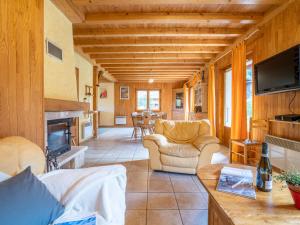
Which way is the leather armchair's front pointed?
toward the camera

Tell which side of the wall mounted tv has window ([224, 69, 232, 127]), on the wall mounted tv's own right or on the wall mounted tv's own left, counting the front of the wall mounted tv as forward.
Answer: on the wall mounted tv's own right

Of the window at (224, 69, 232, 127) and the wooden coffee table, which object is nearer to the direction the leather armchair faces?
the wooden coffee table

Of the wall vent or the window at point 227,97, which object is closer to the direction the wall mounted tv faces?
the wall vent

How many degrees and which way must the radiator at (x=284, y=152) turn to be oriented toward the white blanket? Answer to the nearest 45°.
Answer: approximately 45° to its left

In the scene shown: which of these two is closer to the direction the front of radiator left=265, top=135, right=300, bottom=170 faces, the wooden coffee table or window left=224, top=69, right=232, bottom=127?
the wooden coffee table

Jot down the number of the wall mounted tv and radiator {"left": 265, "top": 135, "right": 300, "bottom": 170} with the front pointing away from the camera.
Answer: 0

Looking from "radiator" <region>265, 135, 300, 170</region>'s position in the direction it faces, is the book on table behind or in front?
in front

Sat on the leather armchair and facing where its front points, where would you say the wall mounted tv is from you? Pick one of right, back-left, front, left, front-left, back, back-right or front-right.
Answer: left

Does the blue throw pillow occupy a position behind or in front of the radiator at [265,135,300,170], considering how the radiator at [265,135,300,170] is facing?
in front

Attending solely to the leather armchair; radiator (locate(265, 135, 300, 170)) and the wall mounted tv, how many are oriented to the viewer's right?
0

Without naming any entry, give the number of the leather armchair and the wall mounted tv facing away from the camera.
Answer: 0

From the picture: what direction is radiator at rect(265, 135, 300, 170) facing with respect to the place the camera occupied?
facing the viewer and to the left of the viewer

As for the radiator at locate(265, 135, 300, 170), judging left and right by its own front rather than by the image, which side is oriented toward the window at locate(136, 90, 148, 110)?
right

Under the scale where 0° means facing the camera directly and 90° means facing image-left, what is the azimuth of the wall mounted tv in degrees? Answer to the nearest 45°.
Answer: approximately 45°

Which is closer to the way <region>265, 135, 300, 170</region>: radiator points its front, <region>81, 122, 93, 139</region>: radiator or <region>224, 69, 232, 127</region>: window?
the radiator

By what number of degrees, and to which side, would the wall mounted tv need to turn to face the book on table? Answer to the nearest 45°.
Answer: approximately 45° to its left
